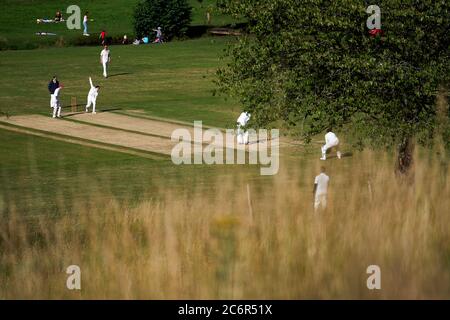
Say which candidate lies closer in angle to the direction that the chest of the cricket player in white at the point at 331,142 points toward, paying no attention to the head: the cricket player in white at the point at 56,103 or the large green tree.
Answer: the cricket player in white

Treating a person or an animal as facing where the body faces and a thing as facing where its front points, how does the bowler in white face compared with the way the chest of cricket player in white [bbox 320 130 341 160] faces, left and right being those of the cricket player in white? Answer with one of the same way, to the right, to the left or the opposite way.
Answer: the opposite way

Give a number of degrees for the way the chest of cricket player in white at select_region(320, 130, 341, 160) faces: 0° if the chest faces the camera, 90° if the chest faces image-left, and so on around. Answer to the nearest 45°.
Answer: approximately 135°

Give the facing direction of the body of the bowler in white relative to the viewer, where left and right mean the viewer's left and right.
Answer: facing the viewer and to the right of the viewer

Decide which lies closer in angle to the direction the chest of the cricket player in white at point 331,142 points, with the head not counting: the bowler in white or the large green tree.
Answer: the bowler in white

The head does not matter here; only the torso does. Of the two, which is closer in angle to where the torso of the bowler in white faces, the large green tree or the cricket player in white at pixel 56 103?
the large green tree

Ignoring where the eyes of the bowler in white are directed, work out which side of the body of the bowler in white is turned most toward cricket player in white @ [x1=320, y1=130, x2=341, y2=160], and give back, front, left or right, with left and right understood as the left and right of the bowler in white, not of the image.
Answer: front

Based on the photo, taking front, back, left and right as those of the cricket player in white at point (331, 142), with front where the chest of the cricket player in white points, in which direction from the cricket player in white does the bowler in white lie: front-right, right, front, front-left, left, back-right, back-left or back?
front

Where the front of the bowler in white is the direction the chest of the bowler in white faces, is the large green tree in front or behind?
in front
